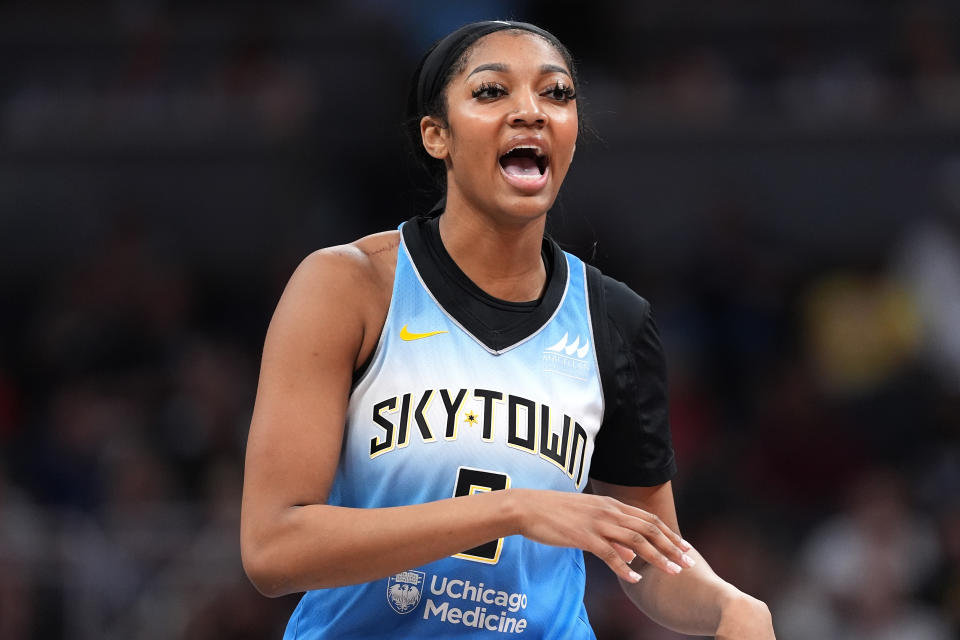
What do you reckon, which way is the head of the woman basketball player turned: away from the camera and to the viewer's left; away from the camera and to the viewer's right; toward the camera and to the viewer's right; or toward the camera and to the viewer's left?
toward the camera and to the viewer's right
